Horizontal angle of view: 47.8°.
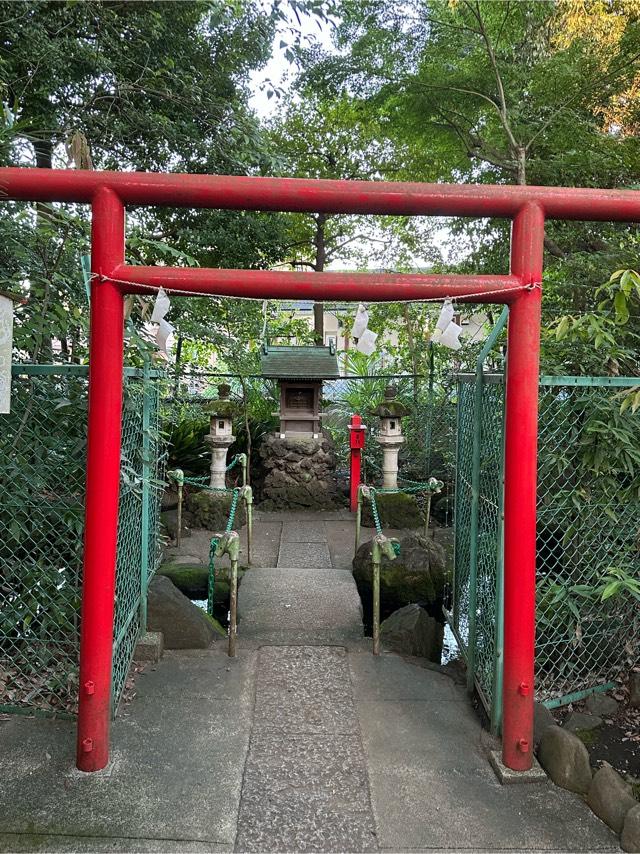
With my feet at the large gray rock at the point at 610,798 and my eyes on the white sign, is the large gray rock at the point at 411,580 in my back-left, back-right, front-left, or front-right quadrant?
front-right

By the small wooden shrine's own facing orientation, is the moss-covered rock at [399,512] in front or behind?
in front

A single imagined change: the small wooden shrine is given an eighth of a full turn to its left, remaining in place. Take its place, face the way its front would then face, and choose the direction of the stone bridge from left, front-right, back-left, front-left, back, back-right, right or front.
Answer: front-right

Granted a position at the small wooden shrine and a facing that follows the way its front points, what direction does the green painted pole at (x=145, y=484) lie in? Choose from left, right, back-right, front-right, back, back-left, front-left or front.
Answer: front

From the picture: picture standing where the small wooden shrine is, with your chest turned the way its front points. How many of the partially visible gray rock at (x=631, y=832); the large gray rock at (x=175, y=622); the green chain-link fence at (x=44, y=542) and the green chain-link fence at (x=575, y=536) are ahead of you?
4

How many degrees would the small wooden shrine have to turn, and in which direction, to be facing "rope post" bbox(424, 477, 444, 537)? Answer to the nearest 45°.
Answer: approximately 45° to its left

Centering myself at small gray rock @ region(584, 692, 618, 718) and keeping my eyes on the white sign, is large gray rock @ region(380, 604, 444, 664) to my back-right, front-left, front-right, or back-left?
front-right

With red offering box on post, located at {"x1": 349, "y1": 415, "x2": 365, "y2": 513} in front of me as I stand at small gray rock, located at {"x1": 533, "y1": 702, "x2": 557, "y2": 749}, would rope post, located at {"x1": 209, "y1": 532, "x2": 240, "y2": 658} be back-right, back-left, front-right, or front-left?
front-left

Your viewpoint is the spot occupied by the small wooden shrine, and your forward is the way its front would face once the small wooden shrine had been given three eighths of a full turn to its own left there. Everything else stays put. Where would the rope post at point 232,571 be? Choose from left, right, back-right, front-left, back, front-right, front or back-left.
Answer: back-right

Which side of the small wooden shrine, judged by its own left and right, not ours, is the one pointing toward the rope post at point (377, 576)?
front

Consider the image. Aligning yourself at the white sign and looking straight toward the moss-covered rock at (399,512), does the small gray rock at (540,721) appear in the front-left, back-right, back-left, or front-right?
front-right

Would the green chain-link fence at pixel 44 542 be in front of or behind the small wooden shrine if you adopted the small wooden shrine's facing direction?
in front

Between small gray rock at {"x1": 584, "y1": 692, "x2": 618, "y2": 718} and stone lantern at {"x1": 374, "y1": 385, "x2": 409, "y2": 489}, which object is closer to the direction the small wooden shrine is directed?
the small gray rock

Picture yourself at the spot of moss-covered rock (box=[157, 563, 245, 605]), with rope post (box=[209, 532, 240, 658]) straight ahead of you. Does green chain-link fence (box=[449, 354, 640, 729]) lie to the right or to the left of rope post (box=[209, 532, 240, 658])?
left

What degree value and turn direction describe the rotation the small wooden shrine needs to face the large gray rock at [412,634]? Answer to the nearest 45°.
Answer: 0° — it already faces it

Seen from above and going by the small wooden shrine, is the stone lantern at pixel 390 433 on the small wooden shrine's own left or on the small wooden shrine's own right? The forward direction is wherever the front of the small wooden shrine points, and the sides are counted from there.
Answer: on the small wooden shrine's own left

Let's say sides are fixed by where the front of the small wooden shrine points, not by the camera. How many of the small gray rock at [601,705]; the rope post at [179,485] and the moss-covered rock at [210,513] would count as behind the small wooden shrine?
0

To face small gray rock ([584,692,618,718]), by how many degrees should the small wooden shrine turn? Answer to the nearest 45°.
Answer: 0° — it already faces it

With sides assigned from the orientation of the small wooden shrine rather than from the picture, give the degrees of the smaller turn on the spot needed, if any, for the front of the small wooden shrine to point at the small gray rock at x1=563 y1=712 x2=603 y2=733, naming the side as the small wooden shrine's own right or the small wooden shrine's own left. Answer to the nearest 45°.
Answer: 0° — it already faces it

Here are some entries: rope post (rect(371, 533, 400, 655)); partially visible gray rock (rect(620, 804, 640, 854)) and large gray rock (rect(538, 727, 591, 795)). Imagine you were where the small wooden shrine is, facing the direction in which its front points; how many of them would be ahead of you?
3

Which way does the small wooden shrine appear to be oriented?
toward the camera
